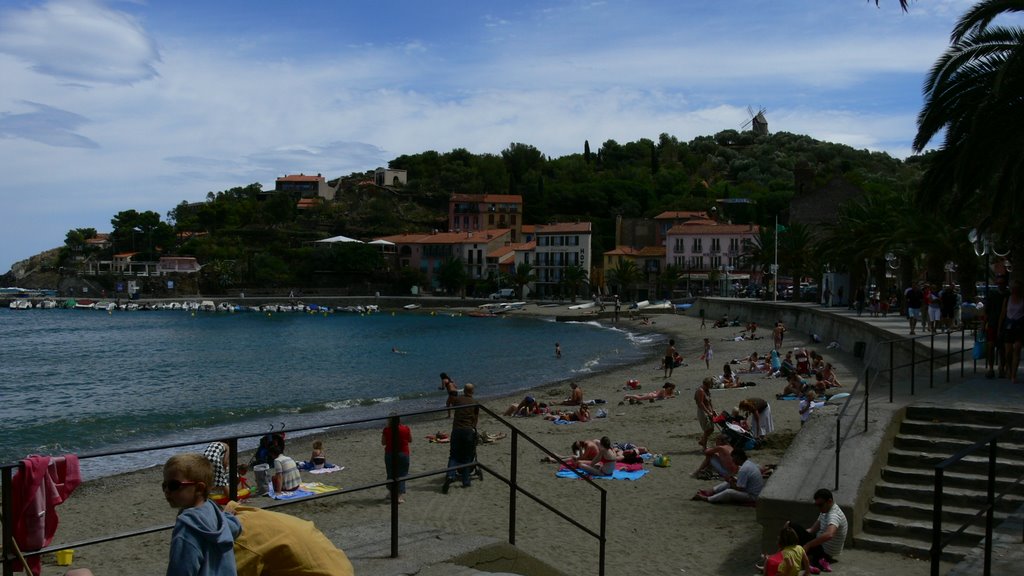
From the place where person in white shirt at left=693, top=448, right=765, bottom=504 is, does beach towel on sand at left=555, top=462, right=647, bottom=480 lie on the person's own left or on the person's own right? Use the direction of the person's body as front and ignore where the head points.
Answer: on the person's own right

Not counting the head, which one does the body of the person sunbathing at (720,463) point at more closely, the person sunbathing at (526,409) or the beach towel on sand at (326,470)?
the beach towel on sand

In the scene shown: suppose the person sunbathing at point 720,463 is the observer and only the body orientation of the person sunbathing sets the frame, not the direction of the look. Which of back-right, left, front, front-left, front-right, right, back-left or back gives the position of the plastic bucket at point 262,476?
front

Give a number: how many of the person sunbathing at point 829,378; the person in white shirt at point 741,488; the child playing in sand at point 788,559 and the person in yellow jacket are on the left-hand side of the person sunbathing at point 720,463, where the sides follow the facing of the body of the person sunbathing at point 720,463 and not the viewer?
3

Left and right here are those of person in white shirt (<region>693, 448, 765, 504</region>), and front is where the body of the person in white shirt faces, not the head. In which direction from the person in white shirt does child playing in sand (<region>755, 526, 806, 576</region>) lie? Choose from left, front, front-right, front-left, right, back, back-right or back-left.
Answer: left

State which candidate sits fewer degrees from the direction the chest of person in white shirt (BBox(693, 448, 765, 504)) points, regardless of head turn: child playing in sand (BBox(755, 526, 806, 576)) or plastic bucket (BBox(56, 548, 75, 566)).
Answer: the plastic bucket

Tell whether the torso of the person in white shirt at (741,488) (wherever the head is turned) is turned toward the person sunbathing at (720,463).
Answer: no

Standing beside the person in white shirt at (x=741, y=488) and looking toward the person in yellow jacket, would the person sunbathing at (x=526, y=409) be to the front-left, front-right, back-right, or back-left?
back-right

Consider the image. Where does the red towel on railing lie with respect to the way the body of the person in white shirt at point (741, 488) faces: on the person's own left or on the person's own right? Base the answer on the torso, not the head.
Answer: on the person's own left

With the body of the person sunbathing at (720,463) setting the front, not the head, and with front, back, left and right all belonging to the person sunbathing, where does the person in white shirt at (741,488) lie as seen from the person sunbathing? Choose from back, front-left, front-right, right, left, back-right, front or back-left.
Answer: left

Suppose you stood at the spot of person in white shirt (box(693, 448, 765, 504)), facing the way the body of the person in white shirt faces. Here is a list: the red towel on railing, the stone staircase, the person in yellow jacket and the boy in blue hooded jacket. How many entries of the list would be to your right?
0

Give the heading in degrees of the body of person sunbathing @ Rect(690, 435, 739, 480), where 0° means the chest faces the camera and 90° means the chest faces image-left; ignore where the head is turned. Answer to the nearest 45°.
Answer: approximately 90°

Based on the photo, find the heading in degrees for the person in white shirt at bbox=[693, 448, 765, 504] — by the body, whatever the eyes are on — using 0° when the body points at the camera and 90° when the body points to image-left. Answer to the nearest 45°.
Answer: approximately 90°

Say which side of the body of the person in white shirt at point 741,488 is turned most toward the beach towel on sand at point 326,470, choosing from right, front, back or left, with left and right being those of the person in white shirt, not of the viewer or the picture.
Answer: front

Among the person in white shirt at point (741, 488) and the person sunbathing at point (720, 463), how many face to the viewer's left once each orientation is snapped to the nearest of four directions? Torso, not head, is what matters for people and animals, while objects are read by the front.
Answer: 2

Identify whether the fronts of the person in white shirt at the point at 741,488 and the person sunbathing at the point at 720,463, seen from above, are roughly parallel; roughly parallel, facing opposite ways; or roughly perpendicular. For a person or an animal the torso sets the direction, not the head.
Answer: roughly parallel

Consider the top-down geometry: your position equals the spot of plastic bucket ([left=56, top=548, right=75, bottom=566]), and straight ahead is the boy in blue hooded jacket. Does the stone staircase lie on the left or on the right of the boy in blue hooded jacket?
left
